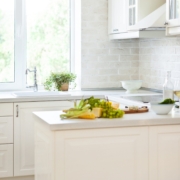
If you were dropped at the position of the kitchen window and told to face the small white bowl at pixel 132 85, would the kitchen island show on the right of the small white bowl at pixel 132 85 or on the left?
right

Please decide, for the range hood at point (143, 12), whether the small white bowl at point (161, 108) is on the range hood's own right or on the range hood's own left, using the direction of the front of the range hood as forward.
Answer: on the range hood's own left

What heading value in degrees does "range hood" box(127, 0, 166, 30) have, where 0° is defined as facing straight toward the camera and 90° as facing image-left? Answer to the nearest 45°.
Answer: approximately 45°

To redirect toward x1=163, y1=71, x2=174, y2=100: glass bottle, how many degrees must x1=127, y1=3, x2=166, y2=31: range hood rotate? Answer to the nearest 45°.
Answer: approximately 45° to its left
